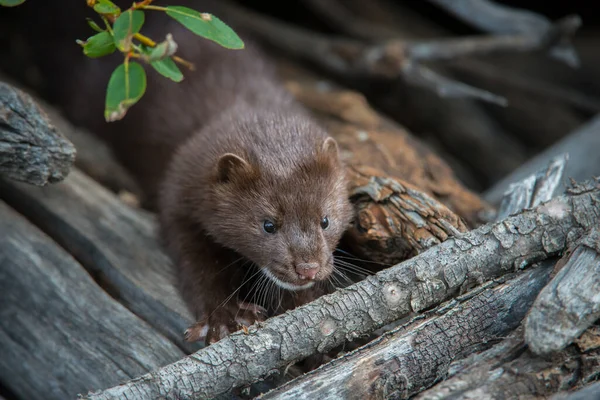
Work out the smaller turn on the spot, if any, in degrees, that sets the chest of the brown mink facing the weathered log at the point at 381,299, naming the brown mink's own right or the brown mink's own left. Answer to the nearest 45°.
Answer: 0° — it already faces it

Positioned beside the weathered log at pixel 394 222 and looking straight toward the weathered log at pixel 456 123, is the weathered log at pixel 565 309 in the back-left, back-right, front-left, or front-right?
back-right

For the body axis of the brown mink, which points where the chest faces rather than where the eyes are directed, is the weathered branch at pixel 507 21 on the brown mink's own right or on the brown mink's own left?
on the brown mink's own left

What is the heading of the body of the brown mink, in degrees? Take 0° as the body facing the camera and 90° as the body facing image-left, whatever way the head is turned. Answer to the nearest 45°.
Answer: approximately 315°

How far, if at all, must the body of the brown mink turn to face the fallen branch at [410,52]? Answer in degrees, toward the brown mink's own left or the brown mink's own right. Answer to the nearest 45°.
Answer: approximately 135° to the brown mink's own left

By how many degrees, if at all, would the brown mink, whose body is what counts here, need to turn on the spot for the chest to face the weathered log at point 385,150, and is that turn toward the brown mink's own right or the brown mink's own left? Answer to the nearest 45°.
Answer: approximately 90° to the brown mink's own left

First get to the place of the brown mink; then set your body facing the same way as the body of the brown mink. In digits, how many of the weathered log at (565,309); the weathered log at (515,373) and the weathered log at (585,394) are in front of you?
3
